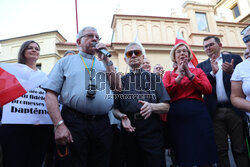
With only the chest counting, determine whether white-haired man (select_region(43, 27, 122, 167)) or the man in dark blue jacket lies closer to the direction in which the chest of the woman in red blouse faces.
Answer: the white-haired man

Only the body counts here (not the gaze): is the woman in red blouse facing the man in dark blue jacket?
no

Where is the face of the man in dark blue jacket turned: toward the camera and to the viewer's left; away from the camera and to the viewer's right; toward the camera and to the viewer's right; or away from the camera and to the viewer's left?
toward the camera and to the viewer's left

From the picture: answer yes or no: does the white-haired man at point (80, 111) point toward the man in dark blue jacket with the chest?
no

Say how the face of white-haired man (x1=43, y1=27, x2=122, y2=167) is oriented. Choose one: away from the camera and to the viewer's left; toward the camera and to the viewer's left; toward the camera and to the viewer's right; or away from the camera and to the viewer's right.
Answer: toward the camera and to the viewer's right

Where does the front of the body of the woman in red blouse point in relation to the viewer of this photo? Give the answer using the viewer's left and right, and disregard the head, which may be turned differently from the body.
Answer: facing the viewer

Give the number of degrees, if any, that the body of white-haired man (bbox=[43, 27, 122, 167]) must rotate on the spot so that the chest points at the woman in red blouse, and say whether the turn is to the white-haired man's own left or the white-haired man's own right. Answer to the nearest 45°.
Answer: approximately 45° to the white-haired man's own left

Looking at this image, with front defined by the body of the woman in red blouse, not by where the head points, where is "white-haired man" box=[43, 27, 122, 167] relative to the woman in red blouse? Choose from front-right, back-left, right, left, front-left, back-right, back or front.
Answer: front-right

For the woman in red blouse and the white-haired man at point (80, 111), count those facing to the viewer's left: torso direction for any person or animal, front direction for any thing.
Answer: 0
